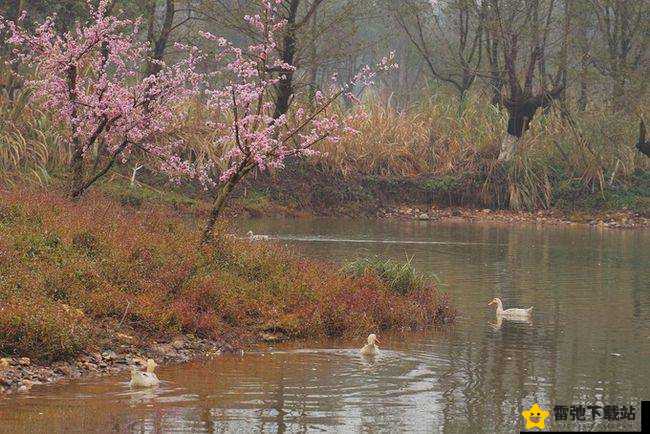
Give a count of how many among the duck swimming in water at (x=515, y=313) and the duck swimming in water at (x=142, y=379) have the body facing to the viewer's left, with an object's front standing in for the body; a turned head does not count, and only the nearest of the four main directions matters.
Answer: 1

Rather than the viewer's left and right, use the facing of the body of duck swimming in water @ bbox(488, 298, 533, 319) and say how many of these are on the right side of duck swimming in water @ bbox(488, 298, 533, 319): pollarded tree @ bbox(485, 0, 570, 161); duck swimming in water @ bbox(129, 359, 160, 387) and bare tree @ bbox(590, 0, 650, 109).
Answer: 2

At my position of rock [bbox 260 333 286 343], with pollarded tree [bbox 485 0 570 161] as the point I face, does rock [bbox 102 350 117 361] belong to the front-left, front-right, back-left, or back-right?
back-left

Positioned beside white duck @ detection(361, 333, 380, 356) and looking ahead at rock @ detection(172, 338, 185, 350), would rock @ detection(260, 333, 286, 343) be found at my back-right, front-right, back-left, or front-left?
front-right

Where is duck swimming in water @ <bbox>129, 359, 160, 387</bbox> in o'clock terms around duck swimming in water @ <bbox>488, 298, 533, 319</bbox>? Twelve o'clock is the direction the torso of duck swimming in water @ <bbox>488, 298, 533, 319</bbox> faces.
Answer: duck swimming in water @ <bbox>129, 359, 160, 387</bbox> is roughly at 10 o'clock from duck swimming in water @ <bbox>488, 298, 533, 319</bbox>.

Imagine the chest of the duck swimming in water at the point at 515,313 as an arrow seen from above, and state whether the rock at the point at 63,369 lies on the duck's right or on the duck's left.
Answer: on the duck's left

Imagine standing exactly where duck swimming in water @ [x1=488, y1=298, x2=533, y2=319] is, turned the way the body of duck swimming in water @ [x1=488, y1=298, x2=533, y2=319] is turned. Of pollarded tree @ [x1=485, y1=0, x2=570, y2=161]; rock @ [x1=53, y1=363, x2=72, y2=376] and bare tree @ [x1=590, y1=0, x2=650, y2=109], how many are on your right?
2

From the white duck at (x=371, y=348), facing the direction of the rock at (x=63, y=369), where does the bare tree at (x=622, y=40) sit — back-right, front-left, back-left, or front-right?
back-right

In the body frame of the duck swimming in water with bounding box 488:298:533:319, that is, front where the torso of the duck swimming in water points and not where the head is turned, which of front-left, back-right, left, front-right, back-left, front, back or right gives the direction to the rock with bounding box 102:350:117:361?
front-left

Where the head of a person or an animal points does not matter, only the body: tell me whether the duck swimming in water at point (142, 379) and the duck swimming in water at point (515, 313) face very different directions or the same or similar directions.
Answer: very different directions

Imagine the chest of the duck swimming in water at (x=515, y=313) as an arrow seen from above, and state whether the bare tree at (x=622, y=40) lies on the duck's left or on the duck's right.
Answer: on the duck's right

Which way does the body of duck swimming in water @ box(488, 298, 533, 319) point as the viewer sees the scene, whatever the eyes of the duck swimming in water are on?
to the viewer's left
